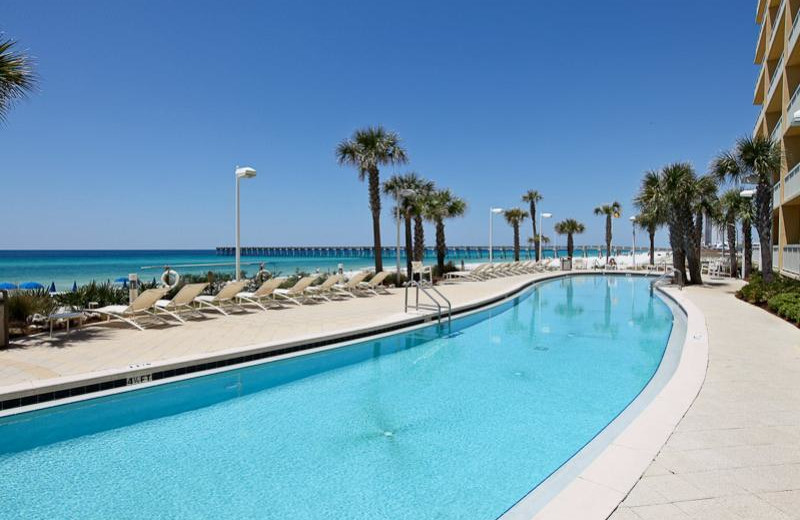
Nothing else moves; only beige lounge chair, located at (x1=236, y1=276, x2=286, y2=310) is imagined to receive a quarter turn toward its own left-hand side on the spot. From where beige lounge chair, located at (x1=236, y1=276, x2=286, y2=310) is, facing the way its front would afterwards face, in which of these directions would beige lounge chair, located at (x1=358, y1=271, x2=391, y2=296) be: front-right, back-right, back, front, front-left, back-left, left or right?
back

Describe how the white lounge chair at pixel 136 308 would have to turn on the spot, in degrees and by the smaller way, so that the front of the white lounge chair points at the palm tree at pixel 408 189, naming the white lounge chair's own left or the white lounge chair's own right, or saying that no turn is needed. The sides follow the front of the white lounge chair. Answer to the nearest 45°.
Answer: approximately 90° to the white lounge chair's own right

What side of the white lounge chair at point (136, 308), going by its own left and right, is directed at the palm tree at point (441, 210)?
right

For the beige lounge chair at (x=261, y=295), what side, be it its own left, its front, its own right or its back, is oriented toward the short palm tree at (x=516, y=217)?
right

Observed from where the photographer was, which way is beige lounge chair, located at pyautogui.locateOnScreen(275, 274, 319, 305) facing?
facing away from the viewer and to the left of the viewer

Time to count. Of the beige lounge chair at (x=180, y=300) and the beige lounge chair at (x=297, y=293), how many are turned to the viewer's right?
0

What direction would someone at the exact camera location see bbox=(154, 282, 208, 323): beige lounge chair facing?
facing away from the viewer and to the left of the viewer

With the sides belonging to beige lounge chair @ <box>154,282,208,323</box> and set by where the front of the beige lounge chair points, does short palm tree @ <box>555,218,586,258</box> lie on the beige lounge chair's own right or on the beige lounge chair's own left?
on the beige lounge chair's own right
